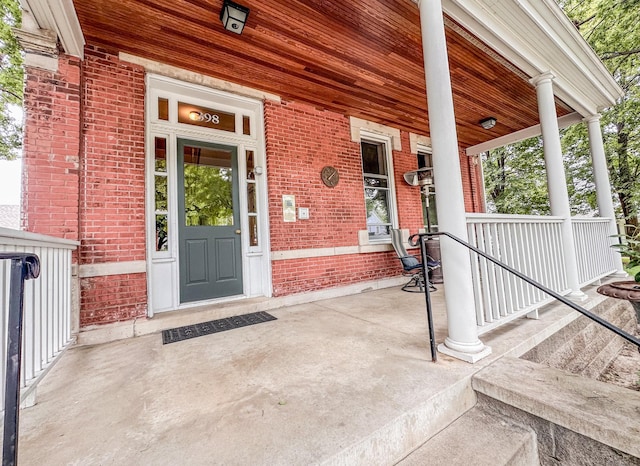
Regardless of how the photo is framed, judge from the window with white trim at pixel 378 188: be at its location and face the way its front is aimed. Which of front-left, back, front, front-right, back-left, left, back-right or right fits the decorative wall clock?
right

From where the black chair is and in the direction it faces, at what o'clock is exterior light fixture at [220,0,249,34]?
The exterior light fixture is roughly at 4 o'clock from the black chair.

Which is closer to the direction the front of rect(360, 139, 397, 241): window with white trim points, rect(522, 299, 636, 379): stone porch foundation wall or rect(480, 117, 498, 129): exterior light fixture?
the stone porch foundation wall

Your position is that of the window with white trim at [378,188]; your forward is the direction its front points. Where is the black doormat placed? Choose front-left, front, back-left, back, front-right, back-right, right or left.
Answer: right

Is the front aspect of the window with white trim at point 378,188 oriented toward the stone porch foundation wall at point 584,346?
yes

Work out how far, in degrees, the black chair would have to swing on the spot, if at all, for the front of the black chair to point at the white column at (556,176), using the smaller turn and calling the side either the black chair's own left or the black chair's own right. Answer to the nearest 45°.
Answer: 0° — it already faces it

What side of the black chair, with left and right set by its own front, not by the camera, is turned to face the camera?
right

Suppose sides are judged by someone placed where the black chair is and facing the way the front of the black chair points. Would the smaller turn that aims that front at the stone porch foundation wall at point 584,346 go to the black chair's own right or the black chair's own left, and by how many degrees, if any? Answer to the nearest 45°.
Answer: approximately 45° to the black chair's own right

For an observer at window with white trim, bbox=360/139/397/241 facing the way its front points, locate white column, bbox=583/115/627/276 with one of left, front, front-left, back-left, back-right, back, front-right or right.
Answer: front-left

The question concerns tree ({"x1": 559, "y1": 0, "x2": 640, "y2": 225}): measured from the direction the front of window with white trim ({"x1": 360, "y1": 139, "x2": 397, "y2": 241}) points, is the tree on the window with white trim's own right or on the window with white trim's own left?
on the window with white trim's own left

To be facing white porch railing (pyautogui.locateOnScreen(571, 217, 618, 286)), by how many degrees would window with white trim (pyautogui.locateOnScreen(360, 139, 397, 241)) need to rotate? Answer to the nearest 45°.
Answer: approximately 45° to its left

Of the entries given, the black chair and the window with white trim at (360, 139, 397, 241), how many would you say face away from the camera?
0
